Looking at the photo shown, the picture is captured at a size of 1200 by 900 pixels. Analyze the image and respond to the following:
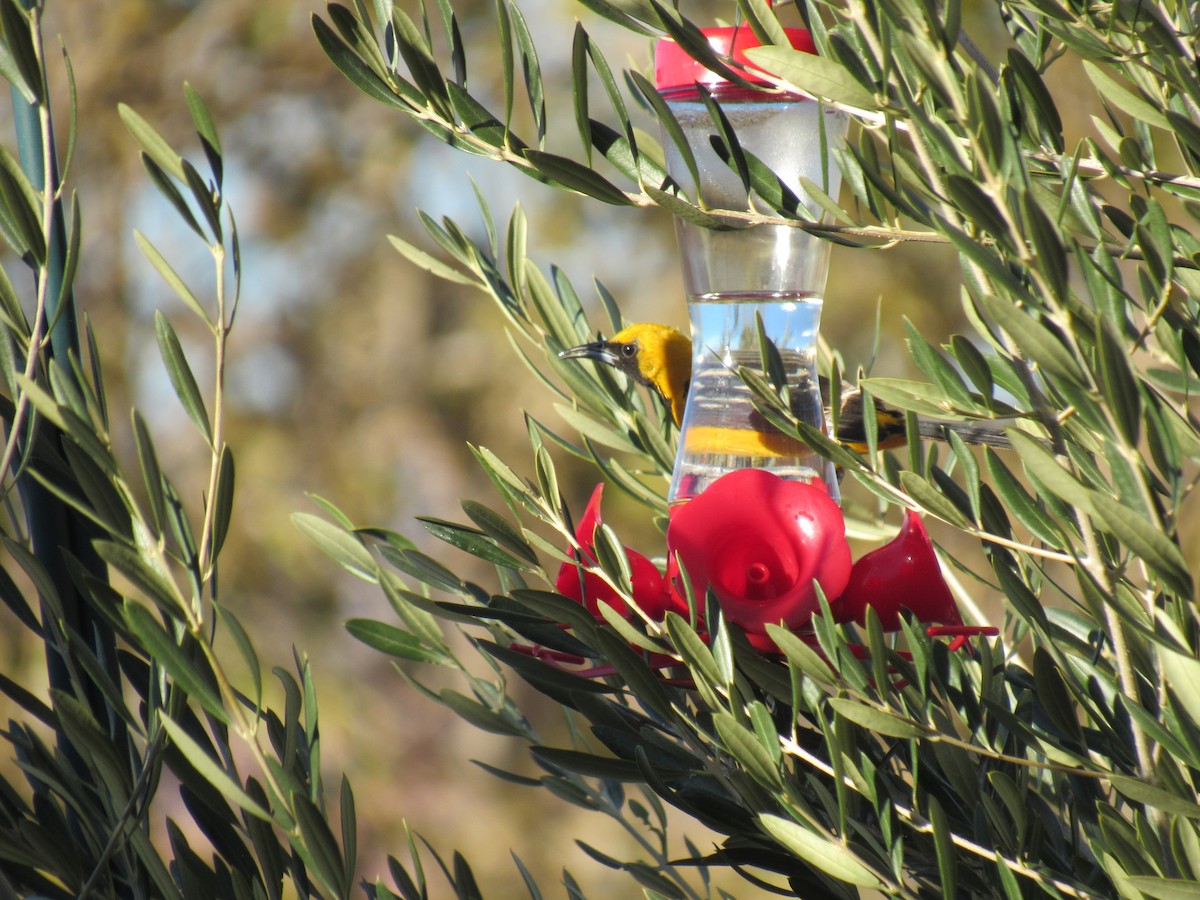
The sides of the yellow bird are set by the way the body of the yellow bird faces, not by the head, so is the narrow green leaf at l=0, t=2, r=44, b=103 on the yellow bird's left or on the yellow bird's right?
on the yellow bird's left

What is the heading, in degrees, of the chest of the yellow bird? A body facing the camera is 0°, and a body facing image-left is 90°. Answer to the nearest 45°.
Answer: approximately 90°
